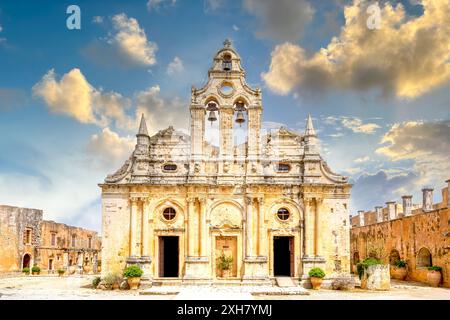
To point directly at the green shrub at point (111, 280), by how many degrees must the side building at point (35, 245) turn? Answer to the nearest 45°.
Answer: approximately 45° to its right

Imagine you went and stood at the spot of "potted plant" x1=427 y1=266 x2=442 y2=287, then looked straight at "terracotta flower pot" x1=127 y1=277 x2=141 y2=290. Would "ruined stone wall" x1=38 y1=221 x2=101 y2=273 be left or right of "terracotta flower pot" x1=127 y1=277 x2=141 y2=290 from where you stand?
right

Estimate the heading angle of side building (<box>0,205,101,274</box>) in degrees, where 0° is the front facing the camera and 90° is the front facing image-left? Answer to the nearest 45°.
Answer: approximately 315°

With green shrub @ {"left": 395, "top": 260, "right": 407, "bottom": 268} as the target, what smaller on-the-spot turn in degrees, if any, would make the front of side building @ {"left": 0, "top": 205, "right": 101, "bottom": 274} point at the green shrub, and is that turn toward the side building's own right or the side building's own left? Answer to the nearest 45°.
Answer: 0° — it already faces it

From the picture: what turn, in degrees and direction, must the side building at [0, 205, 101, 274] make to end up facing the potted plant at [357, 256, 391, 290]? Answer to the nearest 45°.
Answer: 0° — it already faces it
